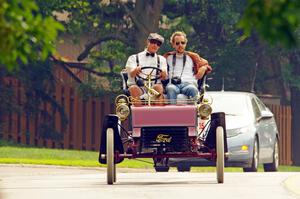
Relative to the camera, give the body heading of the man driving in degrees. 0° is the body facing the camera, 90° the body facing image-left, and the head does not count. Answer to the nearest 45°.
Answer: approximately 0°

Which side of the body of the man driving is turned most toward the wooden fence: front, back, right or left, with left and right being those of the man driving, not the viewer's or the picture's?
back
